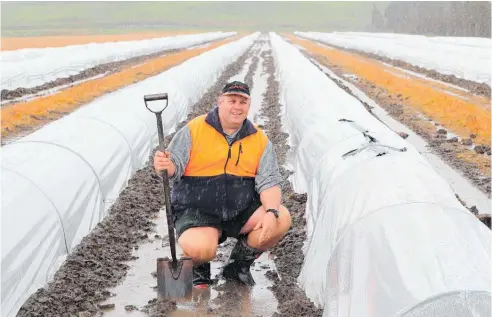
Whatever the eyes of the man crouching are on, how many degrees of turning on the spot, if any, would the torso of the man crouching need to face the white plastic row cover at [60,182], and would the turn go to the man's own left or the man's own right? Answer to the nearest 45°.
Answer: approximately 135° to the man's own right

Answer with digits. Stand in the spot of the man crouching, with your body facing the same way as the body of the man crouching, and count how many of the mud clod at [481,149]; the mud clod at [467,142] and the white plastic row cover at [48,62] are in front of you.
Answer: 0

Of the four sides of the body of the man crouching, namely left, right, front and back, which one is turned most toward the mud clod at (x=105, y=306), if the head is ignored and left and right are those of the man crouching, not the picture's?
right

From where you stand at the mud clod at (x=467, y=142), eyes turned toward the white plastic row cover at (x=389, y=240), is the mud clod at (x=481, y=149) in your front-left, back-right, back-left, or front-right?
front-left

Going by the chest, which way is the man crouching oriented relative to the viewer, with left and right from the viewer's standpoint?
facing the viewer

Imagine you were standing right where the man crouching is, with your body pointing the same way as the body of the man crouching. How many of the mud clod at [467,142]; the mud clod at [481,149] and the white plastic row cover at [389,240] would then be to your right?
0

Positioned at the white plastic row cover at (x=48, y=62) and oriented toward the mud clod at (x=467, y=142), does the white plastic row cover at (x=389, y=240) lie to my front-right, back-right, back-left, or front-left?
front-right

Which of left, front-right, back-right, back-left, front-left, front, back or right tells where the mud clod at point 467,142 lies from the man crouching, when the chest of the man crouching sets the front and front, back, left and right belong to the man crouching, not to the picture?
back-left
